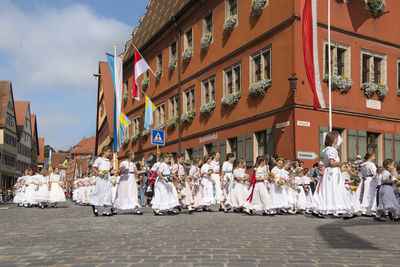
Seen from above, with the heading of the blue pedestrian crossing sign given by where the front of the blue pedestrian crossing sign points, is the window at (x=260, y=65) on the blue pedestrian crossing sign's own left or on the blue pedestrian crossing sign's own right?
on the blue pedestrian crossing sign's own left

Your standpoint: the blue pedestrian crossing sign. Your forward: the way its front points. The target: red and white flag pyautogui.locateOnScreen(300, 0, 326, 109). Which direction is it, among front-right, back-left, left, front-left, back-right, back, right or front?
front-left
